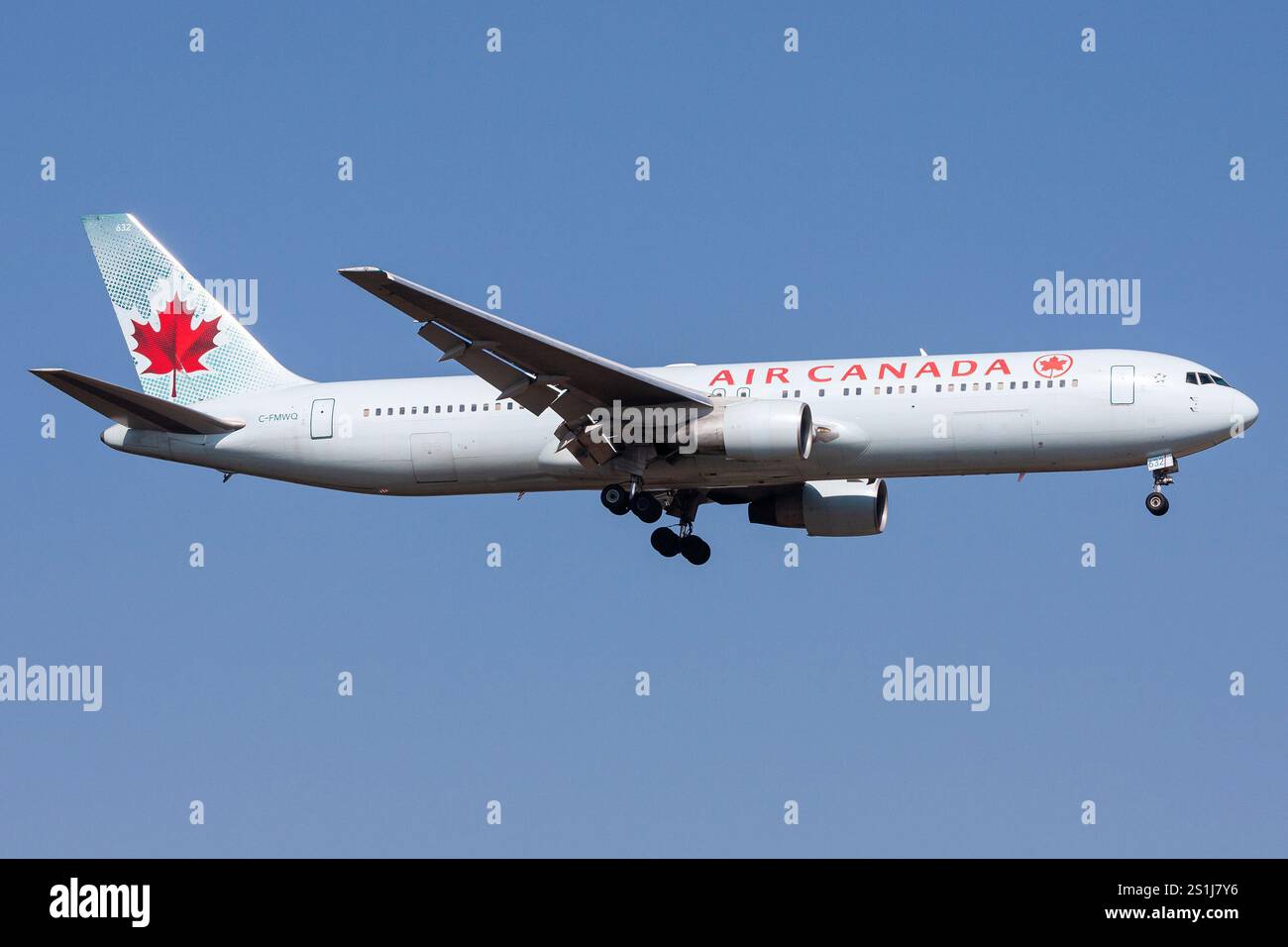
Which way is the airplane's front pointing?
to the viewer's right
